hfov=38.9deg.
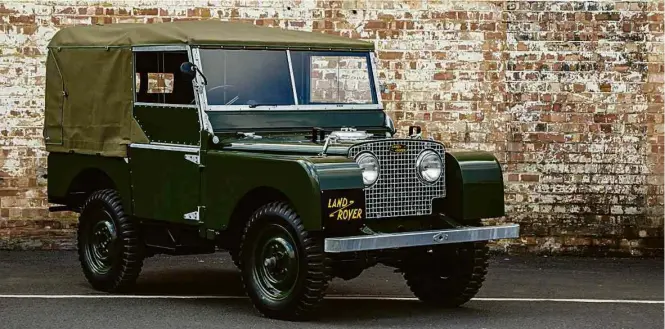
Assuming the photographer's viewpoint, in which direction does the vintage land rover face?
facing the viewer and to the right of the viewer
